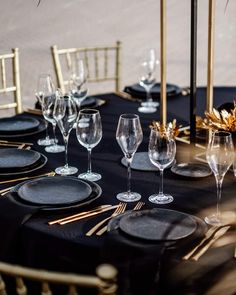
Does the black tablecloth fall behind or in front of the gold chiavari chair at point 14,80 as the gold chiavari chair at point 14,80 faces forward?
in front

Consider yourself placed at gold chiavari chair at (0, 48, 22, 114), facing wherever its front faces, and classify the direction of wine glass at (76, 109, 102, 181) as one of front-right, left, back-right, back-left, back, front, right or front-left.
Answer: front-right

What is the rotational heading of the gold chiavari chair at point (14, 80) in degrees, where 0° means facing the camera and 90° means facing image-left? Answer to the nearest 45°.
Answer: approximately 315°

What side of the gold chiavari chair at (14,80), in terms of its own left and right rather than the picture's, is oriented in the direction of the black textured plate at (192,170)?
front

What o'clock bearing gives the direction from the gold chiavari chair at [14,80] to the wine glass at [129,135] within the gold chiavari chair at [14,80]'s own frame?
The wine glass is roughly at 1 o'clock from the gold chiavari chair.

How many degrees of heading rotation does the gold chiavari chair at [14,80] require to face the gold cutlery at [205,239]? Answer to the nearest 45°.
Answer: approximately 45° to its right

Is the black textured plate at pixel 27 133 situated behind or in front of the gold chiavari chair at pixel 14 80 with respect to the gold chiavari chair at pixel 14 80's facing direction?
in front

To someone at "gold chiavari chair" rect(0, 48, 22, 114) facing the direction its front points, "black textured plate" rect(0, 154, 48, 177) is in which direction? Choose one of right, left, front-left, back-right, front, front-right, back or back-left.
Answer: front-right

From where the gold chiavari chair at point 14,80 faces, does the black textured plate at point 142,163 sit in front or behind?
in front

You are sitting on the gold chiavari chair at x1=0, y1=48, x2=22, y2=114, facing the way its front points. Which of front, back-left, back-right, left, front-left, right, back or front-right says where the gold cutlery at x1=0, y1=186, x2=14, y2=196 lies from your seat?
front-right

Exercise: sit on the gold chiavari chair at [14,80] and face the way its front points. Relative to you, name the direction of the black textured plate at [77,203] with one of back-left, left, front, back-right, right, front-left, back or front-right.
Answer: front-right

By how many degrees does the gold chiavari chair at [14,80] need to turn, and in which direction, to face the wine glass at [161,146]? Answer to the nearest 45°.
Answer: approximately 45° to its right
